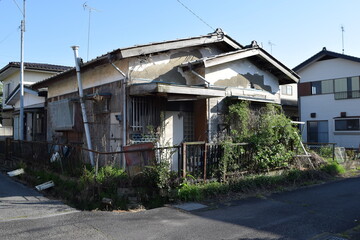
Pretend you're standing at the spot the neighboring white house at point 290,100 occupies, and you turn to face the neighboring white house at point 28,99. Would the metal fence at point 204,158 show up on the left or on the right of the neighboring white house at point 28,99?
left

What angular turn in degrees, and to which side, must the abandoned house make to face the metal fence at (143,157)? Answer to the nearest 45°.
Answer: approximately 45° to its right

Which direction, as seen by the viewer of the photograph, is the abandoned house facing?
facing the viewer and to the right of the viewer

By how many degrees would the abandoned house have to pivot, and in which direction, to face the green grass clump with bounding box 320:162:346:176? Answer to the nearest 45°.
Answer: approximately 45° to its left

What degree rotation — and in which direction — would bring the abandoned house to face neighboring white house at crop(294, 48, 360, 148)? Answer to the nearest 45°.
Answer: approximately 90° to its left

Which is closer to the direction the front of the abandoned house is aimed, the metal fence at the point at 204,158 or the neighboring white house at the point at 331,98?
the metal fence

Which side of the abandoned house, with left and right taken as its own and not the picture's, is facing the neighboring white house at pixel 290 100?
left

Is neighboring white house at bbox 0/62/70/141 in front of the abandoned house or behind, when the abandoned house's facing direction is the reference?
behind

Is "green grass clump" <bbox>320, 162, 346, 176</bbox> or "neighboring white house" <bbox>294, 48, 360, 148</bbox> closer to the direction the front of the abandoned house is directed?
the green grass clump
